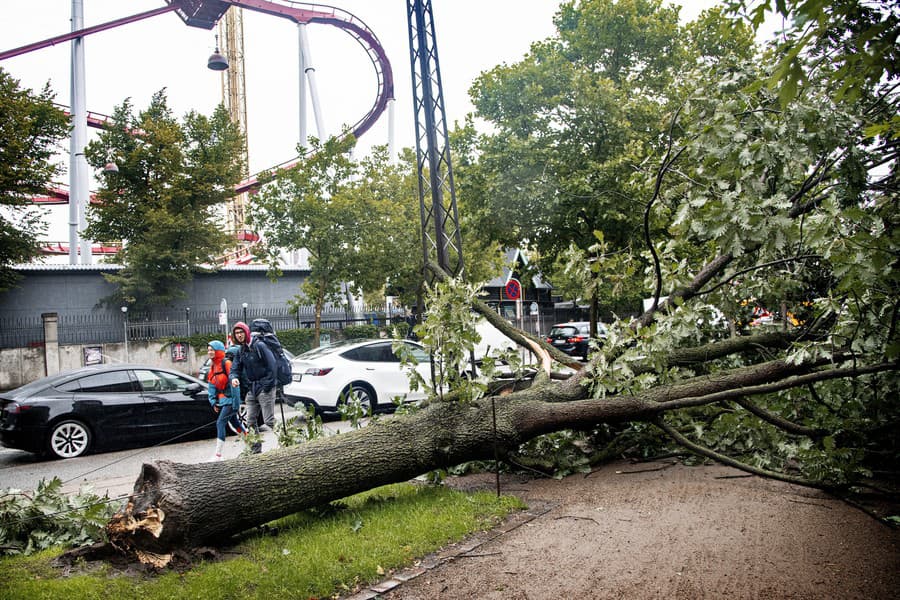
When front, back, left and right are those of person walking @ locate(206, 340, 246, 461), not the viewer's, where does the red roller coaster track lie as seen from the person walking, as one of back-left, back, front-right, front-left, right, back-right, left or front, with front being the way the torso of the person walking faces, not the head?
back-right

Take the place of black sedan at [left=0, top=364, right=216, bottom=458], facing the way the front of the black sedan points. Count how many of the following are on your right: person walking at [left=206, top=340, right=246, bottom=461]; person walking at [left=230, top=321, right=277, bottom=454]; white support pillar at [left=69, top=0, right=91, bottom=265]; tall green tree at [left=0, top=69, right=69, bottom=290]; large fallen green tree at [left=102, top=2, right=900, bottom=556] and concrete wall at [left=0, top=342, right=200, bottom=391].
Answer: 3

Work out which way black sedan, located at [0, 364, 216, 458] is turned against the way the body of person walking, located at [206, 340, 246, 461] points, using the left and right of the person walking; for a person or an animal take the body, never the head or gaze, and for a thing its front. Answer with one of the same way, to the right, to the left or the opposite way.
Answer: the opposite way

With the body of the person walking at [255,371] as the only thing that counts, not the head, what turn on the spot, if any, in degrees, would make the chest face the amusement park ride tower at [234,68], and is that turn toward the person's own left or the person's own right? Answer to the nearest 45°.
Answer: approximately 135° to the person's own right

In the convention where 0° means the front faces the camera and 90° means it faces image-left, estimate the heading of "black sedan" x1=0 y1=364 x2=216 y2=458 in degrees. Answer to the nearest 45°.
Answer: approximately 225°

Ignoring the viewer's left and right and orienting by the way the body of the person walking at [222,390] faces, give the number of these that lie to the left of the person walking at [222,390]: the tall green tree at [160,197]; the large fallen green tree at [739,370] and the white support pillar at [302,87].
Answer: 1

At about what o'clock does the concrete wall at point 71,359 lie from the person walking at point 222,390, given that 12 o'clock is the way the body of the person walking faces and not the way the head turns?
The concrete wall is roughly at 4 o'clock from the person walking.

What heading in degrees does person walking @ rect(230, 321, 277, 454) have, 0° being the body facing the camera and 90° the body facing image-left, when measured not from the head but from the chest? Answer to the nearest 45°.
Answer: approximately 45°

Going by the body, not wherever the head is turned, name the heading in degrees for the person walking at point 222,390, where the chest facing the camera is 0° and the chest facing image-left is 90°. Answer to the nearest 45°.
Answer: approximately 45°
